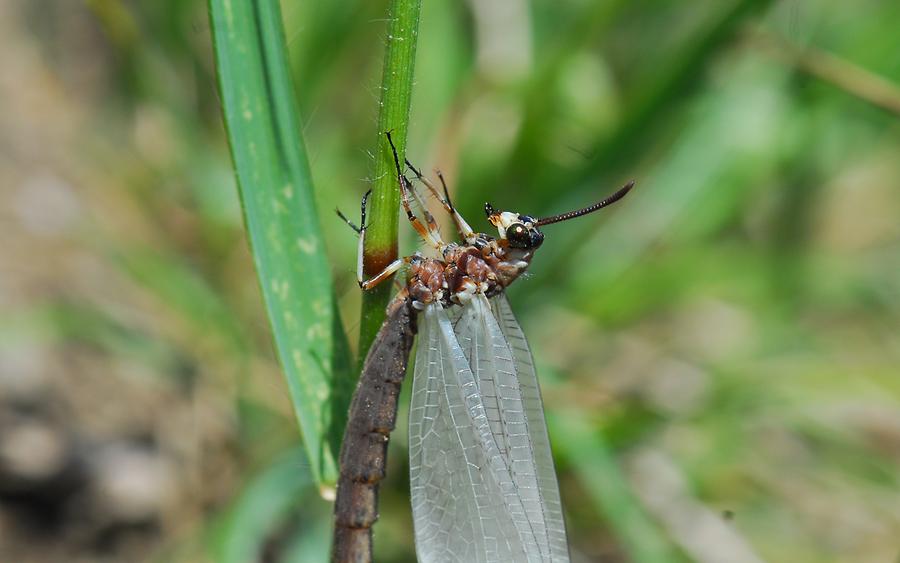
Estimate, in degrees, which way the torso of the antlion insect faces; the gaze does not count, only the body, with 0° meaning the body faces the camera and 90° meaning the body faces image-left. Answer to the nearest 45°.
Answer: approximately 270°

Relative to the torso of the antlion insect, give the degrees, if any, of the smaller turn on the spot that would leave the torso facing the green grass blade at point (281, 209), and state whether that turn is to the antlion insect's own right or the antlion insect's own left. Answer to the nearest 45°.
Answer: approximately 135° to the antlion insect's own right

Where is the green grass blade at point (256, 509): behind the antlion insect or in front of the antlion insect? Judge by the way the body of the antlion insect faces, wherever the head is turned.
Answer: behind
